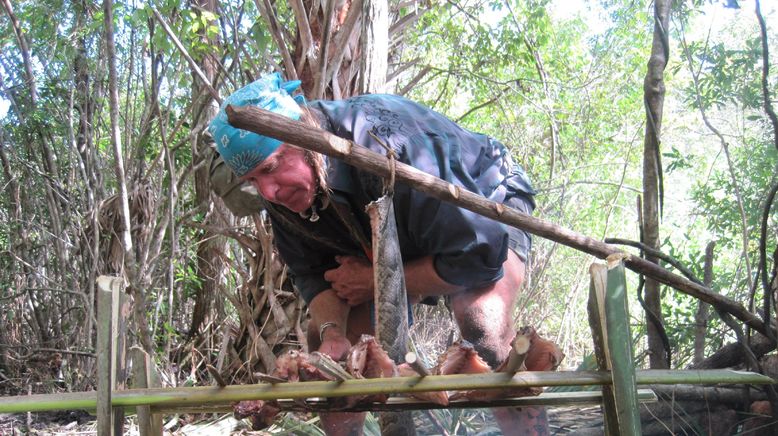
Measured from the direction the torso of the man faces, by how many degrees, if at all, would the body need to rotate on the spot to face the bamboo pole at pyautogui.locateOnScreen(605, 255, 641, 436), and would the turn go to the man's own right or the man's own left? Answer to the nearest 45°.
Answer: approximately 90° to the man's own left

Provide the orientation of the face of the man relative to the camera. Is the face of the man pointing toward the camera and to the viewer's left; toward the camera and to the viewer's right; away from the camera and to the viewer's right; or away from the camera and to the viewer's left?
toward the camera and to the viewer's left

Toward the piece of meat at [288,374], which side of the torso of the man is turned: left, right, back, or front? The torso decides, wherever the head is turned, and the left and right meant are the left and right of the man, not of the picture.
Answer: front

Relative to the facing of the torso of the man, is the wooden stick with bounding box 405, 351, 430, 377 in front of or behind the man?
in front

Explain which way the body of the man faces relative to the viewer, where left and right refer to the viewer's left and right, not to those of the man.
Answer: facing the viewer and to the left of the viewer

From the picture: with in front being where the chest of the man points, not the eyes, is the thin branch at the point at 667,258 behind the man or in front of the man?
behind

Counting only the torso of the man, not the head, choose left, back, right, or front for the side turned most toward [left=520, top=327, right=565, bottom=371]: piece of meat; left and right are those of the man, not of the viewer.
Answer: left

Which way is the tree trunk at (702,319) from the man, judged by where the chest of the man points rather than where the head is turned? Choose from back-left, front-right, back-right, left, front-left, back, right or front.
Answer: back

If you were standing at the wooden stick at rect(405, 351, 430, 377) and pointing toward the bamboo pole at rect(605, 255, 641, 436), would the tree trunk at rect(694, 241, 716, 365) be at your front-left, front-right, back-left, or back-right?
front-left

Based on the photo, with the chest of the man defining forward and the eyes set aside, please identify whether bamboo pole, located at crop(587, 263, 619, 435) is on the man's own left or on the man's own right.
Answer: on the man's own left

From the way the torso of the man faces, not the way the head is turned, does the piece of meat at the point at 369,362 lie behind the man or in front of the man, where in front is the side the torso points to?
in front
